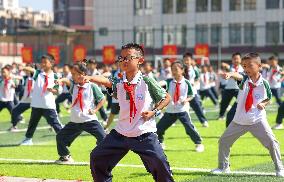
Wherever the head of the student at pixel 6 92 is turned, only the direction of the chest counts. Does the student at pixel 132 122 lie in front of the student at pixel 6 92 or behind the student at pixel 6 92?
in front

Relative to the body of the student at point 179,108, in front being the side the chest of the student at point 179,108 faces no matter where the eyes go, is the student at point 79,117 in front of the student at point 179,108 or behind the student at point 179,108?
in front

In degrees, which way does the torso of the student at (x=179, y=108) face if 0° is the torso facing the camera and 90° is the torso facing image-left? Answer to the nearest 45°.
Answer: approximately 0°

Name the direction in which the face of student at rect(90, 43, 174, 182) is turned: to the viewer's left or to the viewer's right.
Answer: to the viewer's left

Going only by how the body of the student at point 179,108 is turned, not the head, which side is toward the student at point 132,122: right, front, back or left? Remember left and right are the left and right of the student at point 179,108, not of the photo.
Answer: front

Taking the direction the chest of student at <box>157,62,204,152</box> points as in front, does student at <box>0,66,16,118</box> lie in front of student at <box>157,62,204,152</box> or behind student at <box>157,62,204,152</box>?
behind

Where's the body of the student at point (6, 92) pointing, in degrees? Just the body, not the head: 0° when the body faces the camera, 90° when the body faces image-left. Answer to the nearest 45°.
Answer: approximately 0°

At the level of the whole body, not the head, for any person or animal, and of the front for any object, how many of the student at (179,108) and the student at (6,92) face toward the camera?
2
